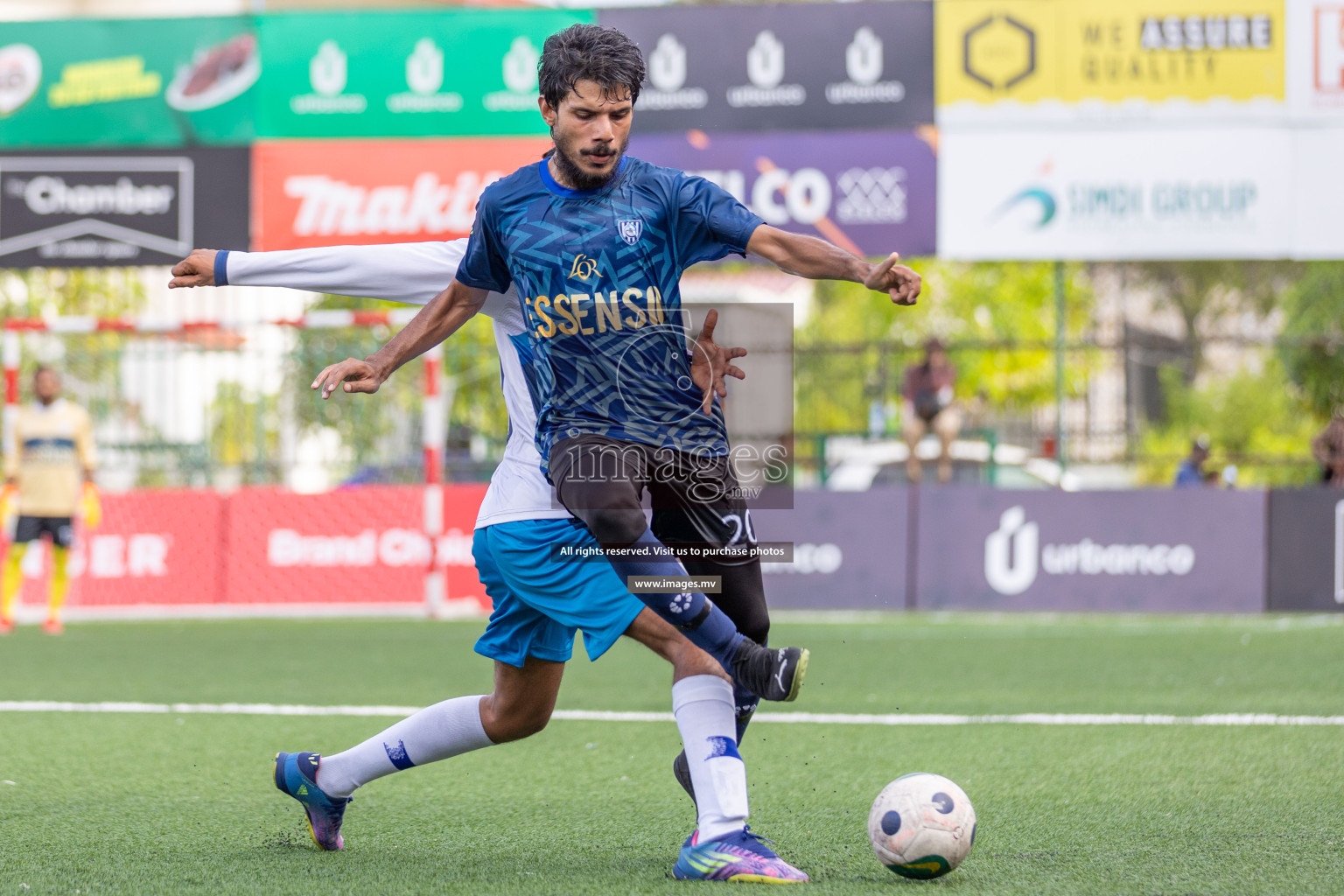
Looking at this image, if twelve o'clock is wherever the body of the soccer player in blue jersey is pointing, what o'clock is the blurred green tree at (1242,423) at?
The blurred green tree is roughly at 7 o'clock from the soccer player in blue jersey.

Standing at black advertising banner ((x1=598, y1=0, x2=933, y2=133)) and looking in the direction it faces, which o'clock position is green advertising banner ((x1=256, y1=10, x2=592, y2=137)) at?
The green advertising banner is roughly at 3 o'clock from the black advertising banner.

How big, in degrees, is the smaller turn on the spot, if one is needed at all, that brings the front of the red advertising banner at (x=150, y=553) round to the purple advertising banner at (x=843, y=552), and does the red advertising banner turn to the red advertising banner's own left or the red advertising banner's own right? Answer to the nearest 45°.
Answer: approximately 45° to the red advertising banner's own left

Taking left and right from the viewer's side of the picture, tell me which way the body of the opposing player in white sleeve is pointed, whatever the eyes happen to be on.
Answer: facing to the right of the viewer

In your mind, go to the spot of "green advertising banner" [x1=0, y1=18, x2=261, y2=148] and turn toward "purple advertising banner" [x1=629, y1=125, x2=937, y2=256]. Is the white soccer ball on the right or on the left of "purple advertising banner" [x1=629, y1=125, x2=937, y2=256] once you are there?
right
